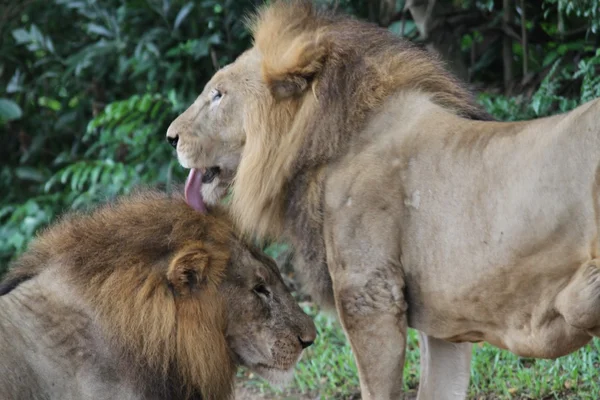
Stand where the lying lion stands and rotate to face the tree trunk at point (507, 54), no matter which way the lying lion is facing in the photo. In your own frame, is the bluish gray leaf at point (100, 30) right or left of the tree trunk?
left

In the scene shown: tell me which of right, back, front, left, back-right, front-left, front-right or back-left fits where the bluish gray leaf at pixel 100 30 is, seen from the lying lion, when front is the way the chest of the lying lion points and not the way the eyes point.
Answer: left

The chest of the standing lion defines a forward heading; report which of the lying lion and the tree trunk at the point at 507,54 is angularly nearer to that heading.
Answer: the lying lion

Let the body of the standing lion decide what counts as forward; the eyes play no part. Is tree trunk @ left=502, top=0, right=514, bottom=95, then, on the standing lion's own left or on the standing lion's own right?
on the standing lion's own right

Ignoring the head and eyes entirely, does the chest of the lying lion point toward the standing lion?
yes

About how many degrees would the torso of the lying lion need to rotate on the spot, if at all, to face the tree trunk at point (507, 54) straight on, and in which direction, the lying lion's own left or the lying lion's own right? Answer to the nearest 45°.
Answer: approximately 45° to the lying lion's own left

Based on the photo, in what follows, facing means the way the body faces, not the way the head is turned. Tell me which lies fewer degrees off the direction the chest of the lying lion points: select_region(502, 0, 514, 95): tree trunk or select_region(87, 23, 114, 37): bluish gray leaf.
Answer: the tree trunk

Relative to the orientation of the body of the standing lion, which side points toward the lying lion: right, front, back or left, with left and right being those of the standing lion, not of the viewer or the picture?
front

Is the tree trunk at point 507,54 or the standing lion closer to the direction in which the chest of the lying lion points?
the standing lion

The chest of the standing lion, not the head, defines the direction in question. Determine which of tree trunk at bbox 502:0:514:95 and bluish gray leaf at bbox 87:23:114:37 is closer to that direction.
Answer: the bluish gray leaf

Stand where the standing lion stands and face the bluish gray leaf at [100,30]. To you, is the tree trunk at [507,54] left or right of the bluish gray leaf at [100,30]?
right

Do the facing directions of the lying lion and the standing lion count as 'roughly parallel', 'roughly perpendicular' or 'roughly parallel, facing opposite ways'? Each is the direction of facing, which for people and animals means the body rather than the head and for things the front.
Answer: roughly parallel, facing opposite ways

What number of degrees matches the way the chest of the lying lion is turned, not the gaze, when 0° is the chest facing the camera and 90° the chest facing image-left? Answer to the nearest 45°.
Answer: approximately 270°

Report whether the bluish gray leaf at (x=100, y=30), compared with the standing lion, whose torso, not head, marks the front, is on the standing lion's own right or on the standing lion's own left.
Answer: on the standing lion's own right

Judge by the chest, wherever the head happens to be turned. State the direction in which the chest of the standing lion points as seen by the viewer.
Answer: to the viewer's left

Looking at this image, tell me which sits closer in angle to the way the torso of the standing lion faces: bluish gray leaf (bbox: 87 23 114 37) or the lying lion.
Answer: the lying lion

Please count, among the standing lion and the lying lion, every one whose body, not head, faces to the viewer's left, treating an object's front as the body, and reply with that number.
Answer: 1
